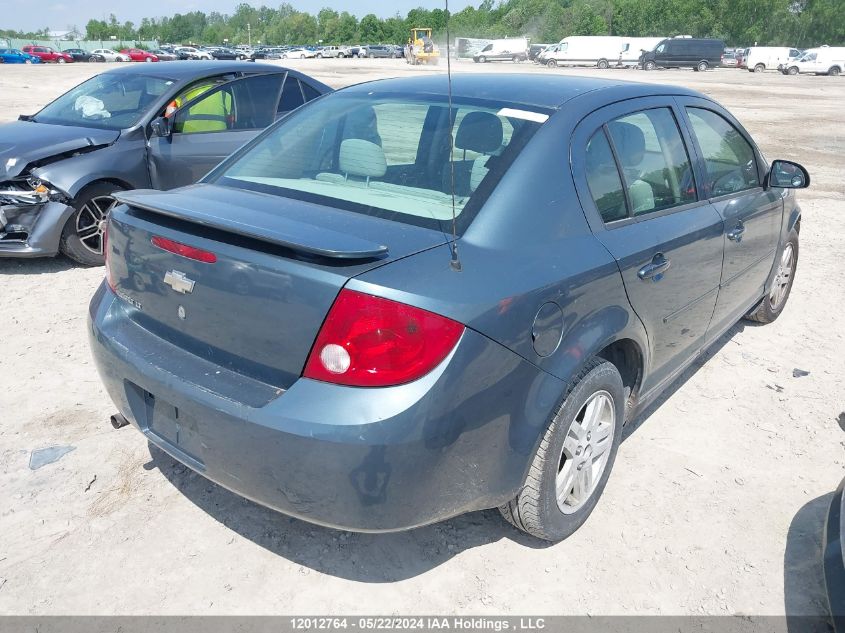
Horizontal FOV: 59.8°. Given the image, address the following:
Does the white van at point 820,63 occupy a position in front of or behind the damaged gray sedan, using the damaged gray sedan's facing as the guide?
behind

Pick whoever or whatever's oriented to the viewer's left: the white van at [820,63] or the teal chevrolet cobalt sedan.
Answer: the white van

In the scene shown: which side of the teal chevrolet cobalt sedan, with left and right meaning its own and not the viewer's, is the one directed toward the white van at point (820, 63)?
front

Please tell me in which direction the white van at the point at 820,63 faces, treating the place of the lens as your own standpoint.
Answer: facing to the left of the viewer

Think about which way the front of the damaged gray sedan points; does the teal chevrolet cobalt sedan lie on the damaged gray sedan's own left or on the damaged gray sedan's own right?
on the damaged gray sedan's own left

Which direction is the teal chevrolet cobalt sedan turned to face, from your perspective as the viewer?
facing away from the viewer and to the right of the viewer

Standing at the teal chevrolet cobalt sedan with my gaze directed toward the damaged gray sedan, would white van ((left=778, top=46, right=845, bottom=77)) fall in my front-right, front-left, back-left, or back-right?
front-right

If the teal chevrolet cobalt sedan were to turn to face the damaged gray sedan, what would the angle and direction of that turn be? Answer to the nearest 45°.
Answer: approximately 90° to its left

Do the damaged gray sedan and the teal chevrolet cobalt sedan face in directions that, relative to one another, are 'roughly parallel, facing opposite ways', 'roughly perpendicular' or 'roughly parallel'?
roughly parallel, facing opposite ways

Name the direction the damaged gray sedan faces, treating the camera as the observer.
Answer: facing the viewer and to the left of the viewer

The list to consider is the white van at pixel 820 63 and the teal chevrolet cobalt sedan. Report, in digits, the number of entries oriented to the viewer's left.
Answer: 1

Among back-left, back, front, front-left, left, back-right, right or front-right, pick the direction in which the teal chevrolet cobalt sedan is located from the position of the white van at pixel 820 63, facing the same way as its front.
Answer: left

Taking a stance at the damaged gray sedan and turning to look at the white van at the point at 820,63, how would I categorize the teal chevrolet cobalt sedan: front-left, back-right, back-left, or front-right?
back-right
